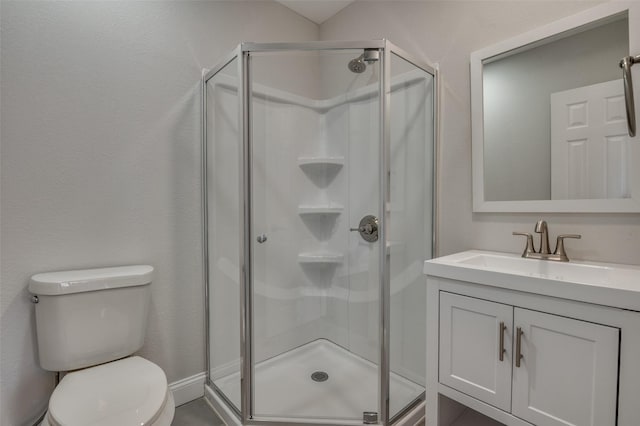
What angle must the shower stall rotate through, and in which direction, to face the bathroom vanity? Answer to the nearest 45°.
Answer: approximately 45° to its left

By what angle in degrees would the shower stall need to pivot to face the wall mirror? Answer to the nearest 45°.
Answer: approximately 90° to its left

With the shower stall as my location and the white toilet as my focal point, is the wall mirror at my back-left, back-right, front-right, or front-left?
back-left

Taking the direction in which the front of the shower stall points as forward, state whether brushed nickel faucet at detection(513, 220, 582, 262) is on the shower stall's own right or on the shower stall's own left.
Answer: on the shower stall's own left

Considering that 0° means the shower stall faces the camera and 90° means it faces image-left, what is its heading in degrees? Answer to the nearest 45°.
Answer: approximately 0°
